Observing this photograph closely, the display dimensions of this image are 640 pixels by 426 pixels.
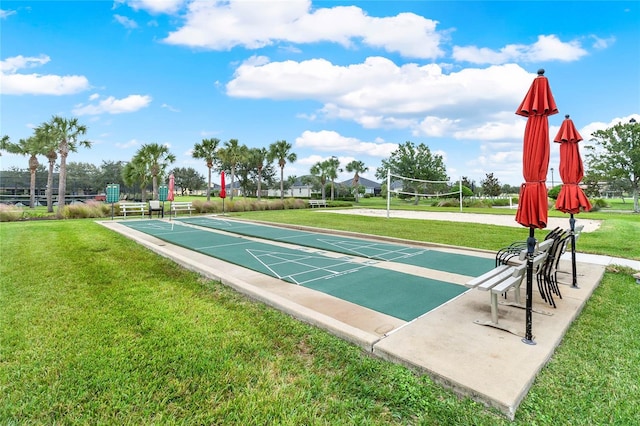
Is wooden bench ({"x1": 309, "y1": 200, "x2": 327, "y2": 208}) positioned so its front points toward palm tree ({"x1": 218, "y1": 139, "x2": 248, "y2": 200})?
no

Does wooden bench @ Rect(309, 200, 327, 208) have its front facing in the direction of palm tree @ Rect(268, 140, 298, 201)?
no

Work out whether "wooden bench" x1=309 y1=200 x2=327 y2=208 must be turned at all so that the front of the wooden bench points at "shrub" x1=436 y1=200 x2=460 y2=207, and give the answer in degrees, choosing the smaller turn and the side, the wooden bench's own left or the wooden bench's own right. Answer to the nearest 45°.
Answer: approximately 90° to the wooden bench's own left

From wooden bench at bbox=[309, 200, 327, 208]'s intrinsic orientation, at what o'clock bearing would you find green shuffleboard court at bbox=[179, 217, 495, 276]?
The green shuffleboard court is roughly at 12 o'clock from the wooden bench.

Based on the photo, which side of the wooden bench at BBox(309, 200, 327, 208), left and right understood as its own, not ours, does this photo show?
front

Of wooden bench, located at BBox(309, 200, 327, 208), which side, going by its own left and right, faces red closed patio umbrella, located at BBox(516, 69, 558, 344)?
front

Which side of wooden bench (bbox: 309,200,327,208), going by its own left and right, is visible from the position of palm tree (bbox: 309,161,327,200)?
back

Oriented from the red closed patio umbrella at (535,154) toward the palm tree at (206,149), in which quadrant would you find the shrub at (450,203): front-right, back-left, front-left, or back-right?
front-right

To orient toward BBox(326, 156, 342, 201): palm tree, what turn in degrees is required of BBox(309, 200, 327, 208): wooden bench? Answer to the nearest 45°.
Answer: approximately 180°

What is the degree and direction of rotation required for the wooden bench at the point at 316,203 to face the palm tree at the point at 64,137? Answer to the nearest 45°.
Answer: approximately 45° to its right

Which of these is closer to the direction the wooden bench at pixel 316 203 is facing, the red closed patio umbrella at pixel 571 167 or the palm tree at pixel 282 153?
the red closed patio umbrella

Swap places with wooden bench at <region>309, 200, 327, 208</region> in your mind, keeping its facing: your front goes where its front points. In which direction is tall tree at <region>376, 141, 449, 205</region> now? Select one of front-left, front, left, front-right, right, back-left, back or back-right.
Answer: back-left

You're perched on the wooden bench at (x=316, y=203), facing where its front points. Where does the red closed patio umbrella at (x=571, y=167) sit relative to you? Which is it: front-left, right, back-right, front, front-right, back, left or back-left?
front

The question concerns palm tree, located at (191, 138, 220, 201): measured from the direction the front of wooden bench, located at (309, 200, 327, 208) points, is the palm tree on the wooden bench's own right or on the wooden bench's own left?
on the wooden bench's own right

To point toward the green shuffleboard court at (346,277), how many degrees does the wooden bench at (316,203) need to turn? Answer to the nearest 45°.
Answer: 0° — it already faces it

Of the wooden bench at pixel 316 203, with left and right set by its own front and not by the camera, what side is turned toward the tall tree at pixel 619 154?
left

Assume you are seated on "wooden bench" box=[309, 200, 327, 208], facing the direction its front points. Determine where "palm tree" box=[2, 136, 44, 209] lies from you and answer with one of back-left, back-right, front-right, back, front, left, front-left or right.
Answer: right

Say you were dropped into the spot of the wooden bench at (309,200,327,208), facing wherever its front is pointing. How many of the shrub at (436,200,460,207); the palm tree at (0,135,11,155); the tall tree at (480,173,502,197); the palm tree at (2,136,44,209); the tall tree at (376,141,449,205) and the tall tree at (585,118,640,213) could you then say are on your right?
2

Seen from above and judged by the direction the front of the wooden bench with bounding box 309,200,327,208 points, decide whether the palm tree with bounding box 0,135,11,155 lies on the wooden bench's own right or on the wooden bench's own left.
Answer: on the wooden bench's own right
